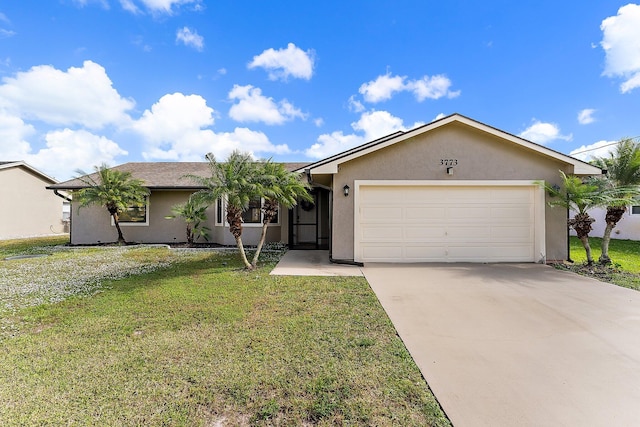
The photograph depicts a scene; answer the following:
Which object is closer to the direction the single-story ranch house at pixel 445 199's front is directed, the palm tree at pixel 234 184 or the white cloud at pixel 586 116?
the palm tree

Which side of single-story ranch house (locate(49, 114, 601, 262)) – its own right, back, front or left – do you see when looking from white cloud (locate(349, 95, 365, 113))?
back

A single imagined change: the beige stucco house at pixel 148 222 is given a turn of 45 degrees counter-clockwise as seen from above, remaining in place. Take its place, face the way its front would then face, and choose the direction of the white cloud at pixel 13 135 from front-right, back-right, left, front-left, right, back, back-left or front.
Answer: back

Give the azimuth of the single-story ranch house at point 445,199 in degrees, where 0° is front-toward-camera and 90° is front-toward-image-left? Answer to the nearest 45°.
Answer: approximately 0°

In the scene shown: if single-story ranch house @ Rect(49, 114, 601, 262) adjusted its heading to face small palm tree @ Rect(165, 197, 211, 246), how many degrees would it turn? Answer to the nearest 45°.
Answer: approximately 90° to its right

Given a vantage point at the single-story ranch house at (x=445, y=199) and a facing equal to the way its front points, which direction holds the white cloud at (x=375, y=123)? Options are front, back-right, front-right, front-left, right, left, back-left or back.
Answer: back
